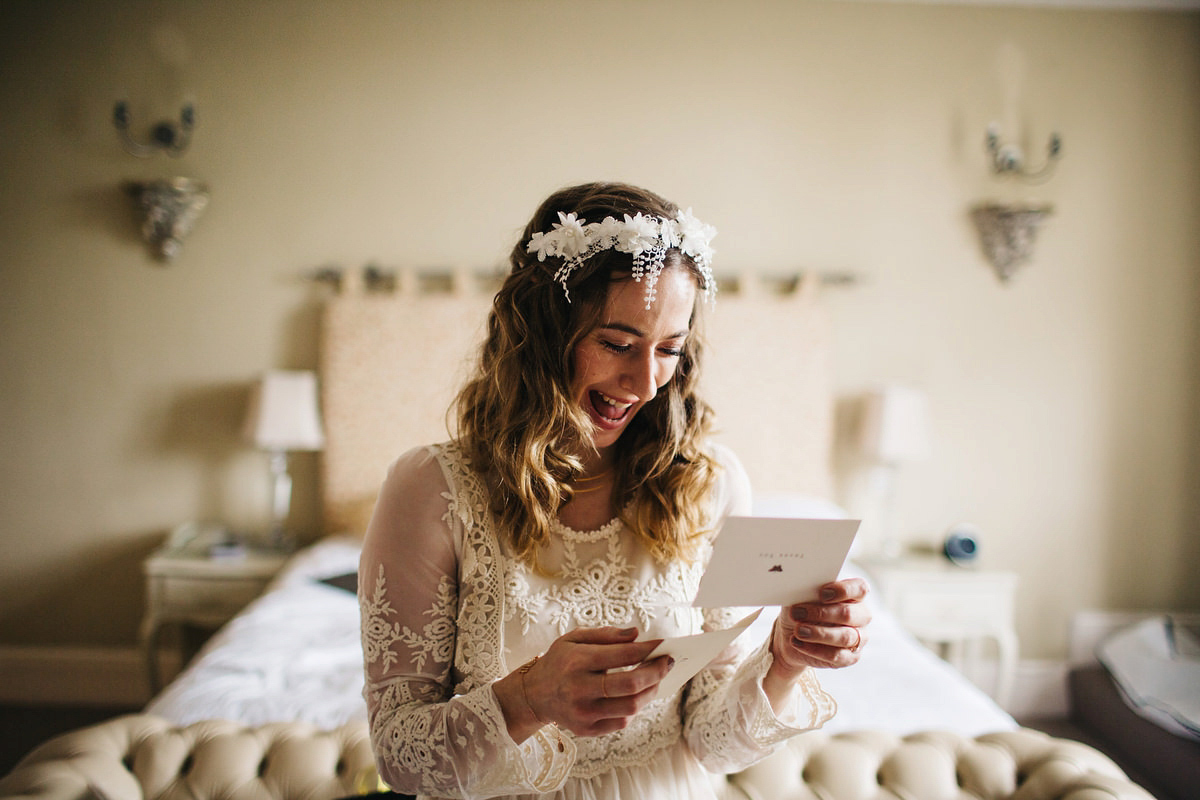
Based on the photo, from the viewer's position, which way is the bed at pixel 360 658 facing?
facing the viewer

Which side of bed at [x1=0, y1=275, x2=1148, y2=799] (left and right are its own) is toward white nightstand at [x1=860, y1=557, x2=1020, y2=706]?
left

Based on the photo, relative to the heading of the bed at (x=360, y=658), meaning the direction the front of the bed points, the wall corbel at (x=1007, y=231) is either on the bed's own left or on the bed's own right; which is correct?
on the bed's own left

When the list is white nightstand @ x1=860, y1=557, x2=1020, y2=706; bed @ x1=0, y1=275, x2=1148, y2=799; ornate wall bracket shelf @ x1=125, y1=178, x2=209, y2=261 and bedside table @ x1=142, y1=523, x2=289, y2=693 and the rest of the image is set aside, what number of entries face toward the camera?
4

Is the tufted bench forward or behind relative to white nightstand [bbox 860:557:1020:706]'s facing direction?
forward

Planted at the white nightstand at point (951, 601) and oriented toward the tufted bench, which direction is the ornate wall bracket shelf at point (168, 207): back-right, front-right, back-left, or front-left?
front-right

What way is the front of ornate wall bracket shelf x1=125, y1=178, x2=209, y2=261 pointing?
toward the camera

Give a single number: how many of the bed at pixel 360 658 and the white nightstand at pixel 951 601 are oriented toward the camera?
2
